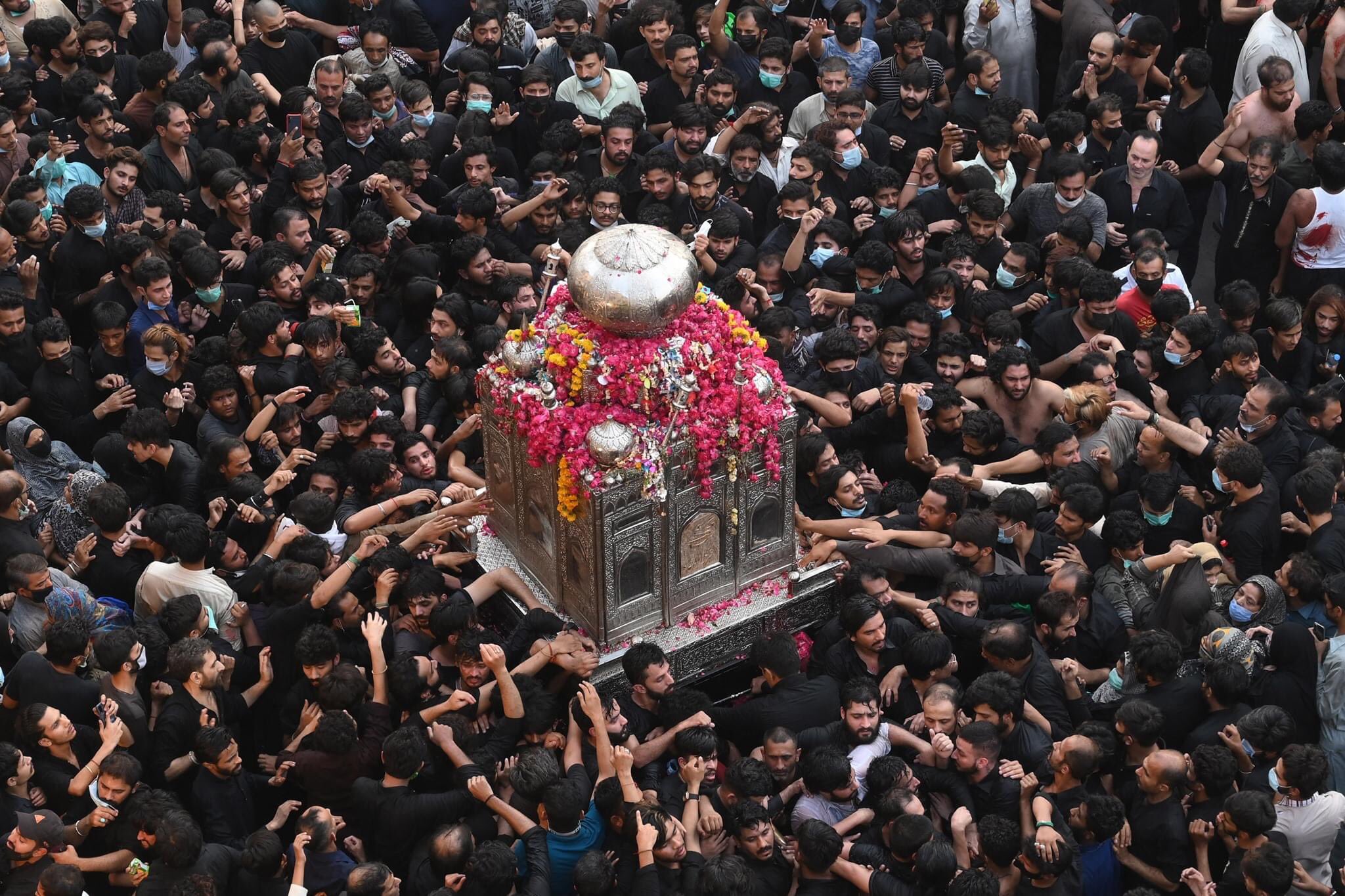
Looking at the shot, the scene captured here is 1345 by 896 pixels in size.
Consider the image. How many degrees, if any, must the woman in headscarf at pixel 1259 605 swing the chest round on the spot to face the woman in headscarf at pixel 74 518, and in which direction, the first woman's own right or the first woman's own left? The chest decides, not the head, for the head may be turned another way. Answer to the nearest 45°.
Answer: approximately 45° to the first woman's own right

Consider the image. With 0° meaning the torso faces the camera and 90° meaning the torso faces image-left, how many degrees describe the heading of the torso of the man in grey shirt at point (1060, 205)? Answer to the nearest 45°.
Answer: approximately 0°

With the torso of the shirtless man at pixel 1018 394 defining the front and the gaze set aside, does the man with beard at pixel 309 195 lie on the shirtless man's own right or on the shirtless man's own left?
on the shirtless man's own right

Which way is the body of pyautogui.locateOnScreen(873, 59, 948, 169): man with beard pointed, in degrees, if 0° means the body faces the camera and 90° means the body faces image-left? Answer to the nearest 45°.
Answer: approximately 0°

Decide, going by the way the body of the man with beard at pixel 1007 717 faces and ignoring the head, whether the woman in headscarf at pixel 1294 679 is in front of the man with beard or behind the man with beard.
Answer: behind
